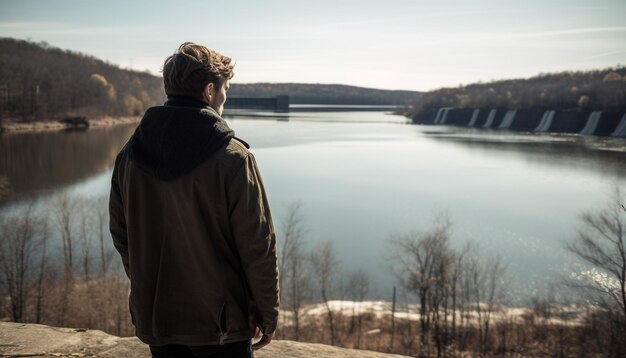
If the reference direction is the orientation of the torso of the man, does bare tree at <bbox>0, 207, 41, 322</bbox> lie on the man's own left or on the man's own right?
on the man's own left

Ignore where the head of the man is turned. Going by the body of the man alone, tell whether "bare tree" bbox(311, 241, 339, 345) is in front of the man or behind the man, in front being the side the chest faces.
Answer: in front

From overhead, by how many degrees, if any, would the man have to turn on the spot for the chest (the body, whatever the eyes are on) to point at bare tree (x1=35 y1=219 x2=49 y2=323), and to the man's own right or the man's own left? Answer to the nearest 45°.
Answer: approximately 45° to the man's own left

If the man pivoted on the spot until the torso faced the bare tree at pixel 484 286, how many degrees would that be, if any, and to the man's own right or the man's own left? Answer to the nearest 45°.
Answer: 0° — they already face it

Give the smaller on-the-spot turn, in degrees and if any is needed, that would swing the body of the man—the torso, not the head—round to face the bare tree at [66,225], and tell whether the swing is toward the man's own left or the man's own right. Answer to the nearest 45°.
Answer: approximately 45° to the man's own left

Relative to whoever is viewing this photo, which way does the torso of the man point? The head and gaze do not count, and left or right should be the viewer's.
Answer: facing away from the viewer and to the right of the viewer

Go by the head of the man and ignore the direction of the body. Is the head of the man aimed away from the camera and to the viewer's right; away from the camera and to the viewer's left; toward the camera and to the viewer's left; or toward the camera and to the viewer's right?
away from the camera and to the viewer's right
